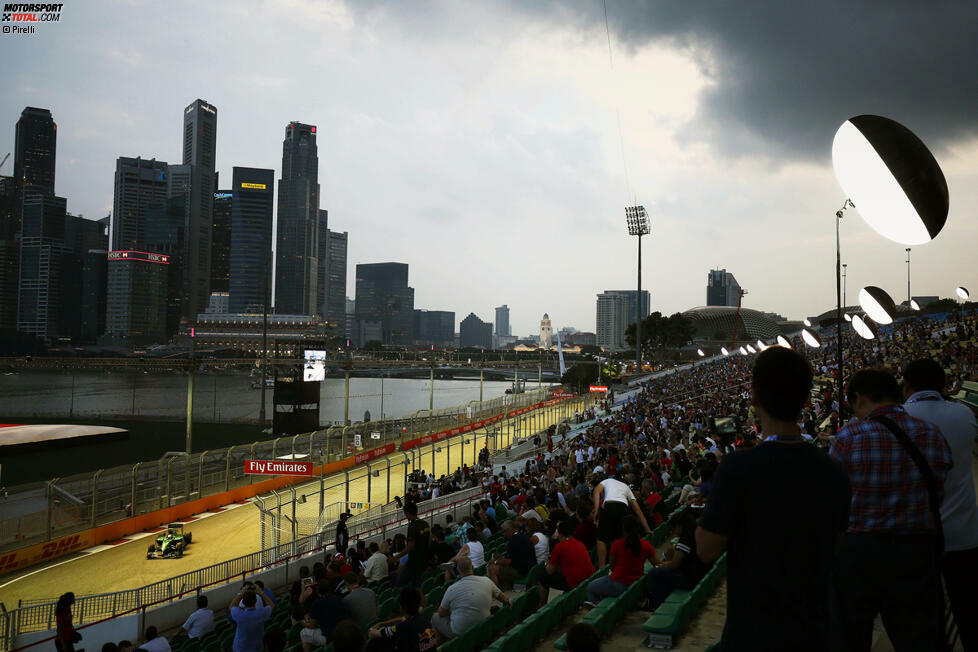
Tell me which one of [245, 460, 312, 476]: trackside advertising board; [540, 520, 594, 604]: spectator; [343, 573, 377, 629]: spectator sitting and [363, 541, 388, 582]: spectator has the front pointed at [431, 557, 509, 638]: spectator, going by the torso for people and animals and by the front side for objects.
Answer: the trackside advertising board

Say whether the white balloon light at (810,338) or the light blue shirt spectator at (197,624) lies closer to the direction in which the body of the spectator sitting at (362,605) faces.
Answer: the light blue shirt spectator

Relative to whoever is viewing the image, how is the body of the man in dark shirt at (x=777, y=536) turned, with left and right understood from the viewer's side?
facing away from the viewer and to the left of the viewer

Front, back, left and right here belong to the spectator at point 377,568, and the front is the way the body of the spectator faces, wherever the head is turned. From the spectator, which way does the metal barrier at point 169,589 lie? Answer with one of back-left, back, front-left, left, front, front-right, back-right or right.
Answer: front

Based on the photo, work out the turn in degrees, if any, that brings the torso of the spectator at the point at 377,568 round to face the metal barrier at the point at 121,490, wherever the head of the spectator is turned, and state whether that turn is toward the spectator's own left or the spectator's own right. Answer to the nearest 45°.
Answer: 0° — they already face it

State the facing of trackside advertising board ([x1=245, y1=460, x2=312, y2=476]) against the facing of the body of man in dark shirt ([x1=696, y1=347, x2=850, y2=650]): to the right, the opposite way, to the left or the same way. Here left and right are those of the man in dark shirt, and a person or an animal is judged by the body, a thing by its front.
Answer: the opposite way

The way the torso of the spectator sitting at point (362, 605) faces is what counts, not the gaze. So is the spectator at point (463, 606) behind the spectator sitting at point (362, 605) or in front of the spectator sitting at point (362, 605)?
behind

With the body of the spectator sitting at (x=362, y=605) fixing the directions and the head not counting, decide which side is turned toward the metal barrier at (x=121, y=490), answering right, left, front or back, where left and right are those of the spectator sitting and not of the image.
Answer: front

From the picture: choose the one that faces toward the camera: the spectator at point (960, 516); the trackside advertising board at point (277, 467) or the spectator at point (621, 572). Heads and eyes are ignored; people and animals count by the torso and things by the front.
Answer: the trackside advertising board

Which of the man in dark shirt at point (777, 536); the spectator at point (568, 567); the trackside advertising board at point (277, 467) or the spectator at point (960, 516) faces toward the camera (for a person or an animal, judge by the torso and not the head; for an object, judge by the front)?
the trackside advertising board

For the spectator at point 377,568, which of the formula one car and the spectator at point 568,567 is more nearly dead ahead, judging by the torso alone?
the formula one car

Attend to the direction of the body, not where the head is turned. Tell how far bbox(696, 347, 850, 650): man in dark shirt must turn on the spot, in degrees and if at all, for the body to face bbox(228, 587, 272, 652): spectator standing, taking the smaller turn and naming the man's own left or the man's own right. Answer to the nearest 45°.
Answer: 0° — they already face them

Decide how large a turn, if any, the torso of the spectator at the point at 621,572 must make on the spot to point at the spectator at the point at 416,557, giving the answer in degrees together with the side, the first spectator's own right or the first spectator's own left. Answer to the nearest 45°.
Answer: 0° — they already face them

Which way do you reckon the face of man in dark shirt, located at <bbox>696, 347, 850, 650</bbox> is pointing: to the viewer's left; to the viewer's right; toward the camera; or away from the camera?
away from the camera

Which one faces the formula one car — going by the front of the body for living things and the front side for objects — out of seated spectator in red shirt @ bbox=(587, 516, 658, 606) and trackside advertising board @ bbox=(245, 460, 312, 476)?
the seated spectator in red shirt

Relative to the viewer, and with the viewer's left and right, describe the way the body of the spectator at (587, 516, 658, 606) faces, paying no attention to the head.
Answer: facing away from the viewer and to the left of the viewer

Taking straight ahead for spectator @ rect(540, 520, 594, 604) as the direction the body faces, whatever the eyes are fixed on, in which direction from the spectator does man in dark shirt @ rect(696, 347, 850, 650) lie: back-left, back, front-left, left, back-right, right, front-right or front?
back-left

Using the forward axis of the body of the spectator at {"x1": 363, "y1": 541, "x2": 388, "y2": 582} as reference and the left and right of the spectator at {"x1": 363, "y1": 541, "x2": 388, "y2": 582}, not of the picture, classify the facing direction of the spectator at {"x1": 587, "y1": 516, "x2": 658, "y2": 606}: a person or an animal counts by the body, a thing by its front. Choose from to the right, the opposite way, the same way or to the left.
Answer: the same way

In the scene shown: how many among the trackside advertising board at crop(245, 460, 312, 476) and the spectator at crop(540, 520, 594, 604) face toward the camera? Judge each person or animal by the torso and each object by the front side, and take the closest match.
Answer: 1
